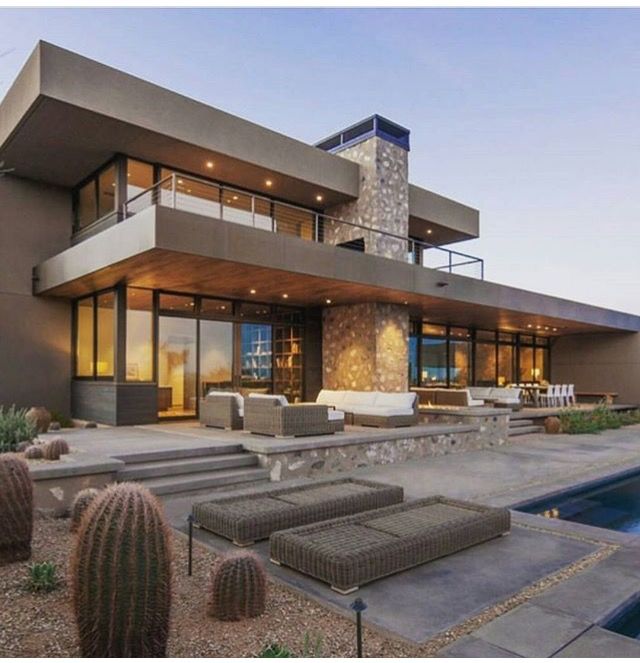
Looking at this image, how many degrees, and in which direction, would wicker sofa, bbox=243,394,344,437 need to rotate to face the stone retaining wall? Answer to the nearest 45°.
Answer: approximately 45° to its right

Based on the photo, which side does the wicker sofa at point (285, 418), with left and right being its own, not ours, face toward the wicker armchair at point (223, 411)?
left

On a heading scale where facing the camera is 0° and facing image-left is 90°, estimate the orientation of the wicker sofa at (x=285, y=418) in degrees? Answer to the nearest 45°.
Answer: approximately 225°

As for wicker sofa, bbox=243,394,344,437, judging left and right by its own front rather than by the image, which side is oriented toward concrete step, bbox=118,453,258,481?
back

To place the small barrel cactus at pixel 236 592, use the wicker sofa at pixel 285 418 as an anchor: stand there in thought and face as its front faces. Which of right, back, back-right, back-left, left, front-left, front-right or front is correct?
back-right

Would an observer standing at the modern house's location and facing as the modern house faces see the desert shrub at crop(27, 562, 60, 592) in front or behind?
in front

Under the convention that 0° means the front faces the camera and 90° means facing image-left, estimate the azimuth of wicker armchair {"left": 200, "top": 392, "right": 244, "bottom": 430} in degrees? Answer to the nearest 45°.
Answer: approximately 225°
